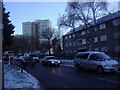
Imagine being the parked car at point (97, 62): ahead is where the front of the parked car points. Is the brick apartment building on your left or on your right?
on your left

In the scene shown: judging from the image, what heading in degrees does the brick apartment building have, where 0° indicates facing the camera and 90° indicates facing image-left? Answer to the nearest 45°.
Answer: approximately 45°

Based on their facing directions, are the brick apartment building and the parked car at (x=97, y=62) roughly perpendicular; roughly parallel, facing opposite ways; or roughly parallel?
roughly perpendicular

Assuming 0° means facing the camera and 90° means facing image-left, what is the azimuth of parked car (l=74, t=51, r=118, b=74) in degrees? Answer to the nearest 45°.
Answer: approximately 315°
